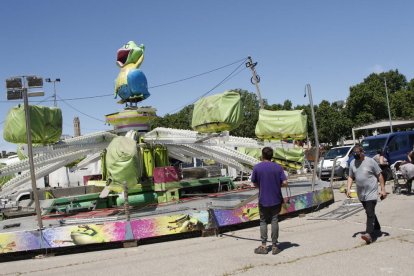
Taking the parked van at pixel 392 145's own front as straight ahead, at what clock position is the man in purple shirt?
The man in purple shirt is roughly at 11 o'clock from the parked van.

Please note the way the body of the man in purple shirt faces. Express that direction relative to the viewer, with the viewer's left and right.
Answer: facing away from the viewer

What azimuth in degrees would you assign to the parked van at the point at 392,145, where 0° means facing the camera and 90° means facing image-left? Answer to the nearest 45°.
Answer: approximately 45°

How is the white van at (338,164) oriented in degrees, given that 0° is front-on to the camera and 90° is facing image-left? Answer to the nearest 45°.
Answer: approximately 45°

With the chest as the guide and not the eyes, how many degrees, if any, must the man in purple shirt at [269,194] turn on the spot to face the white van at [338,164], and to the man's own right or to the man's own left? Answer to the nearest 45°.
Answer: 0° — they already face it

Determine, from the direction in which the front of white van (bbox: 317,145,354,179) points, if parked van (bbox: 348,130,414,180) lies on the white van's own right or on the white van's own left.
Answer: on the white van's own left

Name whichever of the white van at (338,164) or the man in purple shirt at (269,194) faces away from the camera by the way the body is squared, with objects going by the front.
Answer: the man in purple shirt

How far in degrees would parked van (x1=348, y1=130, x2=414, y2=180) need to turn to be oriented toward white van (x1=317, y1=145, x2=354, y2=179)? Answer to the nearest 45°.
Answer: approximately 45° to its right

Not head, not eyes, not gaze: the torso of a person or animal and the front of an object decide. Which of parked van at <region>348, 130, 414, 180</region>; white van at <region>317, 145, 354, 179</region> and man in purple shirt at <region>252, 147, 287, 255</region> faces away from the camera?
the man in purple shirt

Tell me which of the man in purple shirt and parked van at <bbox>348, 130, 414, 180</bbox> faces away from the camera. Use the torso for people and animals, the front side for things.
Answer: the man in purple shirt

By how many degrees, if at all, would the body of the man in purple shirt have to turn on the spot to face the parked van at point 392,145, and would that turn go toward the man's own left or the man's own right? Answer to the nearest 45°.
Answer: approximately 45° to the man's own right

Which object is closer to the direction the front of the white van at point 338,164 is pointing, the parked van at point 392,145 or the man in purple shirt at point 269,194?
the man in purple shirt
